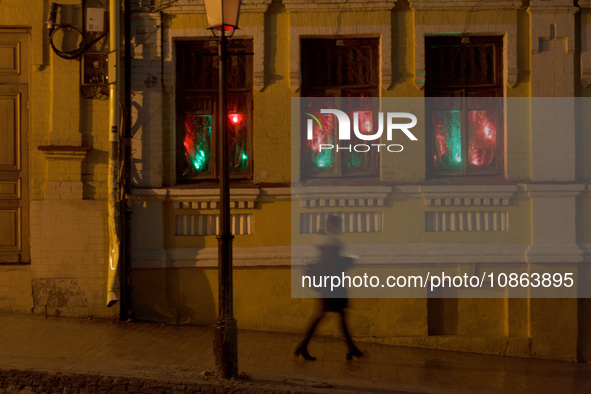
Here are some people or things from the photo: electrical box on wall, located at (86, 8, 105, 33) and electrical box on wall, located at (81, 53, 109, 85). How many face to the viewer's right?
0

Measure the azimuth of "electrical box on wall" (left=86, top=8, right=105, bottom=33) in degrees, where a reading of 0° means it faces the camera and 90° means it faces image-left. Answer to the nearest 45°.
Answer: approximately 0°

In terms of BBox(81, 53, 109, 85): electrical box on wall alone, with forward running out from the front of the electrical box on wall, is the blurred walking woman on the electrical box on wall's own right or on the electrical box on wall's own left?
on the electrical box on wall's own left

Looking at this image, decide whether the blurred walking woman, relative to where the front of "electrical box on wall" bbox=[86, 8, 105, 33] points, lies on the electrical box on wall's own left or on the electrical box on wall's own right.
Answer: on the electrical box on wall's own left
